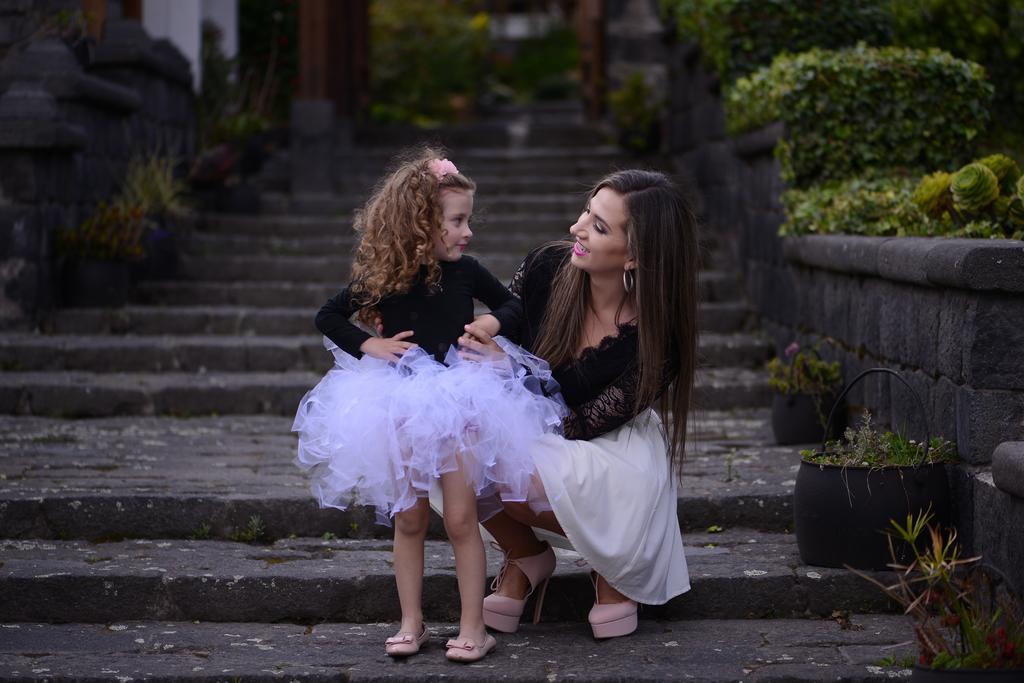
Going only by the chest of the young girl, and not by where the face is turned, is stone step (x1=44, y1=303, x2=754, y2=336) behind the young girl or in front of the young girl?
behind

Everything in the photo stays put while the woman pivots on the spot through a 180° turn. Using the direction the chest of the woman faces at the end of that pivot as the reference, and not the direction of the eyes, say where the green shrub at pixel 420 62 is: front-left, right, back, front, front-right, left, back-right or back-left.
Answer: front-left

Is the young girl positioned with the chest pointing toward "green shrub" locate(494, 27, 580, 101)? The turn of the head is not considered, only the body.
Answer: no

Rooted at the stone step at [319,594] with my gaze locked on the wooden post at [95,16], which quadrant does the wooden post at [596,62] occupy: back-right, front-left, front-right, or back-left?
front-right

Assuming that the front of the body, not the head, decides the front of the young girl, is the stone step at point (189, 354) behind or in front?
behind

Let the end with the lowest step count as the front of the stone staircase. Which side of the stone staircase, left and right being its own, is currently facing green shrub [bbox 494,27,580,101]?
back

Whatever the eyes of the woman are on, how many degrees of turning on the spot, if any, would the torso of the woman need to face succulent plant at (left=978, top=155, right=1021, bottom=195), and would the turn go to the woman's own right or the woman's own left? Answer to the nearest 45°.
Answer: approximately 180°

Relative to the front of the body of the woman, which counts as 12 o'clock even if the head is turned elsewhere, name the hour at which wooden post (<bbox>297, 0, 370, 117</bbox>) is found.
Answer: The wooden post is roughly at 4 o'clock from the woman.

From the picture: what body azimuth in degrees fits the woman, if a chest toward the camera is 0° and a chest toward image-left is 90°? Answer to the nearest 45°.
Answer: approximately 45°

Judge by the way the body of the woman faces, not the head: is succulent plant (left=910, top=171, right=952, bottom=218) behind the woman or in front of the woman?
behind

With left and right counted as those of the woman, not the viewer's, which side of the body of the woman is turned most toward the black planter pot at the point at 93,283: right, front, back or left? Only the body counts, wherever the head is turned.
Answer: right

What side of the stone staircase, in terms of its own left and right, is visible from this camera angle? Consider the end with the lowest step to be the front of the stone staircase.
front

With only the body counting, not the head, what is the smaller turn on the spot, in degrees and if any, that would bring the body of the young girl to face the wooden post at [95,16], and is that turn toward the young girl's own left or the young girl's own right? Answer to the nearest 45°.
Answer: approximately 180°

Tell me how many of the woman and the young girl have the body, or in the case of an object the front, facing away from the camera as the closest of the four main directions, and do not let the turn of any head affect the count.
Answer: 0

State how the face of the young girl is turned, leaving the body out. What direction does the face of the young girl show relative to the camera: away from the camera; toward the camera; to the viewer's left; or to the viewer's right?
to the viewer's right
